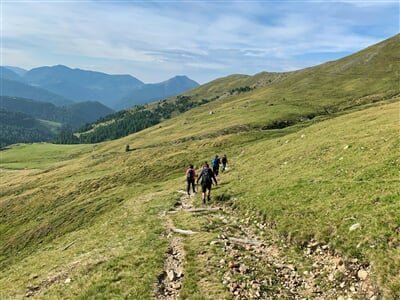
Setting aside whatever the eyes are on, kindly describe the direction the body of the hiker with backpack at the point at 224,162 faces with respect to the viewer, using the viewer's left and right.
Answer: facing away from the viewer
